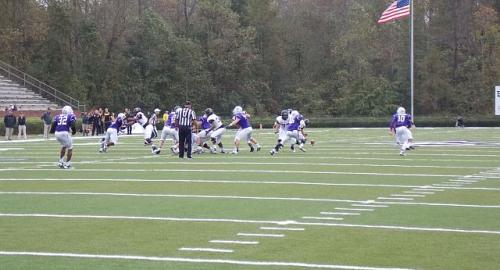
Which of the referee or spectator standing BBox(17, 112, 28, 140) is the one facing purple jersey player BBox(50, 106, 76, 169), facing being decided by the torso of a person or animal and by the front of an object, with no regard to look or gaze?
the spectator standing

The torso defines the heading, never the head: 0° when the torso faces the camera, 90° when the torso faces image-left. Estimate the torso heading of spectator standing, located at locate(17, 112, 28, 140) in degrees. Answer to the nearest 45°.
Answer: approximately 0°

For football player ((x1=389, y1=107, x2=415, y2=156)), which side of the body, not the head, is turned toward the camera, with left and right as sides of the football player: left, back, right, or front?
back

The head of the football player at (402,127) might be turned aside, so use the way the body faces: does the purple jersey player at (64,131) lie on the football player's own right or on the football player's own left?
on the football player's own left

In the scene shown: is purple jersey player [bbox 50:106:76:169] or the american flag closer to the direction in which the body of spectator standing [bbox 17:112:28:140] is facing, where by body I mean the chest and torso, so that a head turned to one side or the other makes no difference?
the purple jersey player

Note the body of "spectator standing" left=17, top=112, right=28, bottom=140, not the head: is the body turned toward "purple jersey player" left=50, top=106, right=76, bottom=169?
yes
